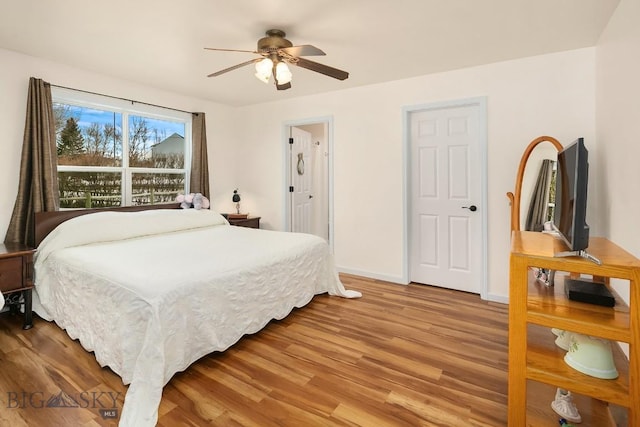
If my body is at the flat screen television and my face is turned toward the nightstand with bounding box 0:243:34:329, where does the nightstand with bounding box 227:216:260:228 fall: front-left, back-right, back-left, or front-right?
front-right

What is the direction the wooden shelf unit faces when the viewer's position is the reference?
facing the viewer and to the left of the viewer

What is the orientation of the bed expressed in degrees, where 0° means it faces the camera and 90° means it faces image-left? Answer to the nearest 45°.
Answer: approximately 315°

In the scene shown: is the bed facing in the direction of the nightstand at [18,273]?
no

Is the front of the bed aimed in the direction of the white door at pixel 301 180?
no

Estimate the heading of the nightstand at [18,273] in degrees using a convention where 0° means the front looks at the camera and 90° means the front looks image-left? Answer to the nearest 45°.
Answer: approximately 315°

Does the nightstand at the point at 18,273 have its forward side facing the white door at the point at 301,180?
no

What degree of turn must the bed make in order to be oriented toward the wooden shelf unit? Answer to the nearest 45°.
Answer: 0° — it already faces it

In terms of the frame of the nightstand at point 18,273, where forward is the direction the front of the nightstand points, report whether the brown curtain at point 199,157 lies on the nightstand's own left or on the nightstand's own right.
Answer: on the nightstand's own left

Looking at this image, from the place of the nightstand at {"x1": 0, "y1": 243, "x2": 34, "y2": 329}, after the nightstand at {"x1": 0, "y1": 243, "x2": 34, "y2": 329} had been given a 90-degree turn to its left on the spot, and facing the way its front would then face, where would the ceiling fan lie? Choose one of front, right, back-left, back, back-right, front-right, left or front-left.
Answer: right

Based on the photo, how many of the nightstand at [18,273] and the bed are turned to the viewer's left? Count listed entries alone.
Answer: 0

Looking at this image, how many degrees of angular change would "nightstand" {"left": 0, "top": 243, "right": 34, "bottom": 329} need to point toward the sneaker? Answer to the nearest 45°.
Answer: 0° — it already faces it

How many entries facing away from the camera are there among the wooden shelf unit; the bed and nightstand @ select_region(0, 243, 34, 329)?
0

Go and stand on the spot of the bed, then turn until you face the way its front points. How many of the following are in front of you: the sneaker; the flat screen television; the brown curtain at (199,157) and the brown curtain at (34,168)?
2

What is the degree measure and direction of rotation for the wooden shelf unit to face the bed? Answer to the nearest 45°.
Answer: approximately 45° to its right
